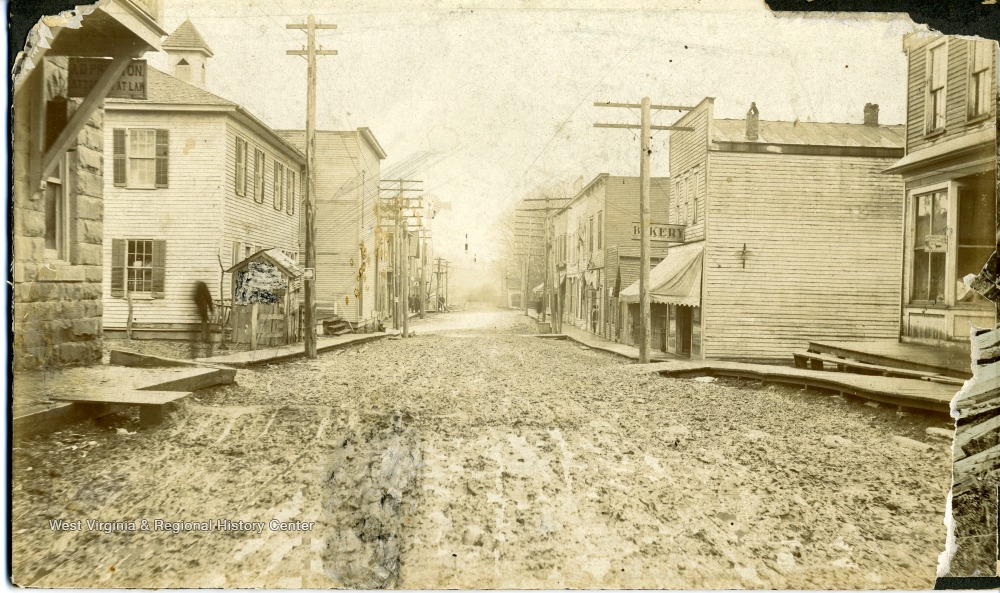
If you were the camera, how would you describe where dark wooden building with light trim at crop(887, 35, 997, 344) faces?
facing the viewer and to the left of the viewer

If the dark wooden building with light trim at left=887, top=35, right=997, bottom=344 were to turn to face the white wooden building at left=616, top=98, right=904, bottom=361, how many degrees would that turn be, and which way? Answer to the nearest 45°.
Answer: approximately 90° to its right

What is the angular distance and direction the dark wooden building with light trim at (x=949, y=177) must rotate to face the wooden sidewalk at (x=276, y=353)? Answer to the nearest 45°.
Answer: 0° — it already faces it

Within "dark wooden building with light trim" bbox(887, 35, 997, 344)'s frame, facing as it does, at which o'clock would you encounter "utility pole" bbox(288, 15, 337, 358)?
The utility pole is roughly at 1 o'clock from the dark wooden building with light trim.

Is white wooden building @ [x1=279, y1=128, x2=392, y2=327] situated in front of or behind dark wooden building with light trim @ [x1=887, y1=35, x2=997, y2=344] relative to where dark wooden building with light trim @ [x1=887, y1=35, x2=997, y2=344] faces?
in front

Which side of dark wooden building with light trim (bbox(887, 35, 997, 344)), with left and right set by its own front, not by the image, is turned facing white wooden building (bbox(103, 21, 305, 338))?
front

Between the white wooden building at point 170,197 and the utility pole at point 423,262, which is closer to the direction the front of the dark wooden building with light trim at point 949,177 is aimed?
the white wooden building

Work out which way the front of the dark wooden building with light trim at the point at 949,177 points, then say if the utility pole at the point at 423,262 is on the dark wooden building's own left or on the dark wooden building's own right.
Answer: on the dark wooden building's own right
